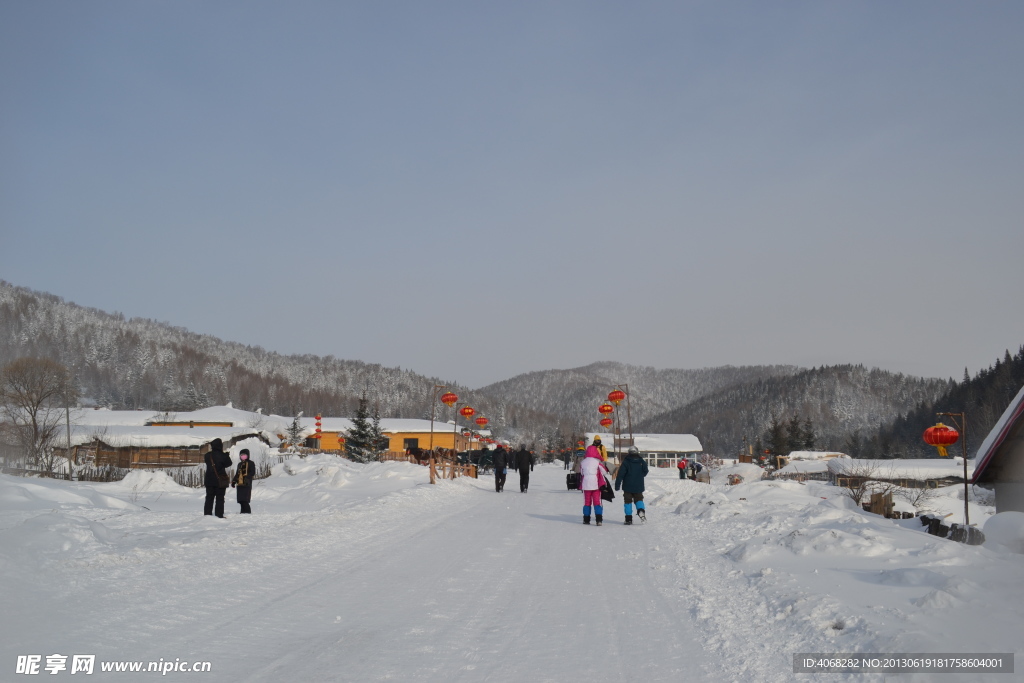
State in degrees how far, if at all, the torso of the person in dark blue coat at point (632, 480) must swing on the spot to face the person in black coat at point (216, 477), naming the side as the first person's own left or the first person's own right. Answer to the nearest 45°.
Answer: approximately 90° to the first person's own left

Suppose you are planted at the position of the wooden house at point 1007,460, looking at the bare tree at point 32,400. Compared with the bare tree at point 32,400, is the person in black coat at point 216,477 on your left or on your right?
left

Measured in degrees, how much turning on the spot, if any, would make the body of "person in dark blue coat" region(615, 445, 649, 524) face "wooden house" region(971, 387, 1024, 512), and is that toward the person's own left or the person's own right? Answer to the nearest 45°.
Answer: approximately 90° to the person's own right

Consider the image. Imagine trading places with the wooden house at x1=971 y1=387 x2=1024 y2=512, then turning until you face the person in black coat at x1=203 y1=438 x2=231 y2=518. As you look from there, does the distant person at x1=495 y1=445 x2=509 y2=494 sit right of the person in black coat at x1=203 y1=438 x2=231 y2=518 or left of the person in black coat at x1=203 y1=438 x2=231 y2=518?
right

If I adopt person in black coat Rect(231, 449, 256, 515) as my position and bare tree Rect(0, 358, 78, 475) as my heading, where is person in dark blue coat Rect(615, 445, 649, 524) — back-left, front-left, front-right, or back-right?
back-right

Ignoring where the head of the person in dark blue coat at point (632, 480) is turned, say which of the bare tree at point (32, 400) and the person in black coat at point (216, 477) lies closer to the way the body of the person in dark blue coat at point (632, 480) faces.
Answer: the bare tree

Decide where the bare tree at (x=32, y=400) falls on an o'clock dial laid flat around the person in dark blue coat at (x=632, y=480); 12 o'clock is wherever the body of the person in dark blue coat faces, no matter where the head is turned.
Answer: The bare tree is roughly at 10 o'clock from the person in dark blue coat.

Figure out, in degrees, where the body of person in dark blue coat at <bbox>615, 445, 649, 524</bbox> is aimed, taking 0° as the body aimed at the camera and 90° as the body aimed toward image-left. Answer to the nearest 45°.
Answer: approximately 180°

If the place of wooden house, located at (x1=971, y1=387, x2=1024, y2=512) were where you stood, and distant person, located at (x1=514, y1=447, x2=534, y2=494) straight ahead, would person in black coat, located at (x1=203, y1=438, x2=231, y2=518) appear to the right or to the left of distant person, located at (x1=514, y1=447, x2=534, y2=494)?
left

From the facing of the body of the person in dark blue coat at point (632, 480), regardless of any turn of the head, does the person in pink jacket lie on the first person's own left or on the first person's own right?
on the first person's own left

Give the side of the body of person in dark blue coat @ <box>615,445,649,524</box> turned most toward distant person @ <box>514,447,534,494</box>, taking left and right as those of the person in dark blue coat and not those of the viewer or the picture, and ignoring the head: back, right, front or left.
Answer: front

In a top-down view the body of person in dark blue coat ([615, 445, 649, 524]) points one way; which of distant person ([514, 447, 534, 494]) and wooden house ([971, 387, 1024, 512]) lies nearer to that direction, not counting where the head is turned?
the distant person
